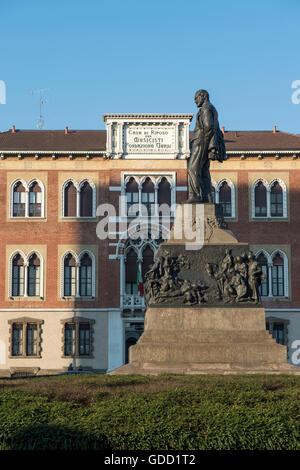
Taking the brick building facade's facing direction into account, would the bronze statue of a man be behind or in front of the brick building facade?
in front

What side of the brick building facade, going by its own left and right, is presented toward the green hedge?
front

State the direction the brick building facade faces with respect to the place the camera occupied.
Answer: facing the viewer
